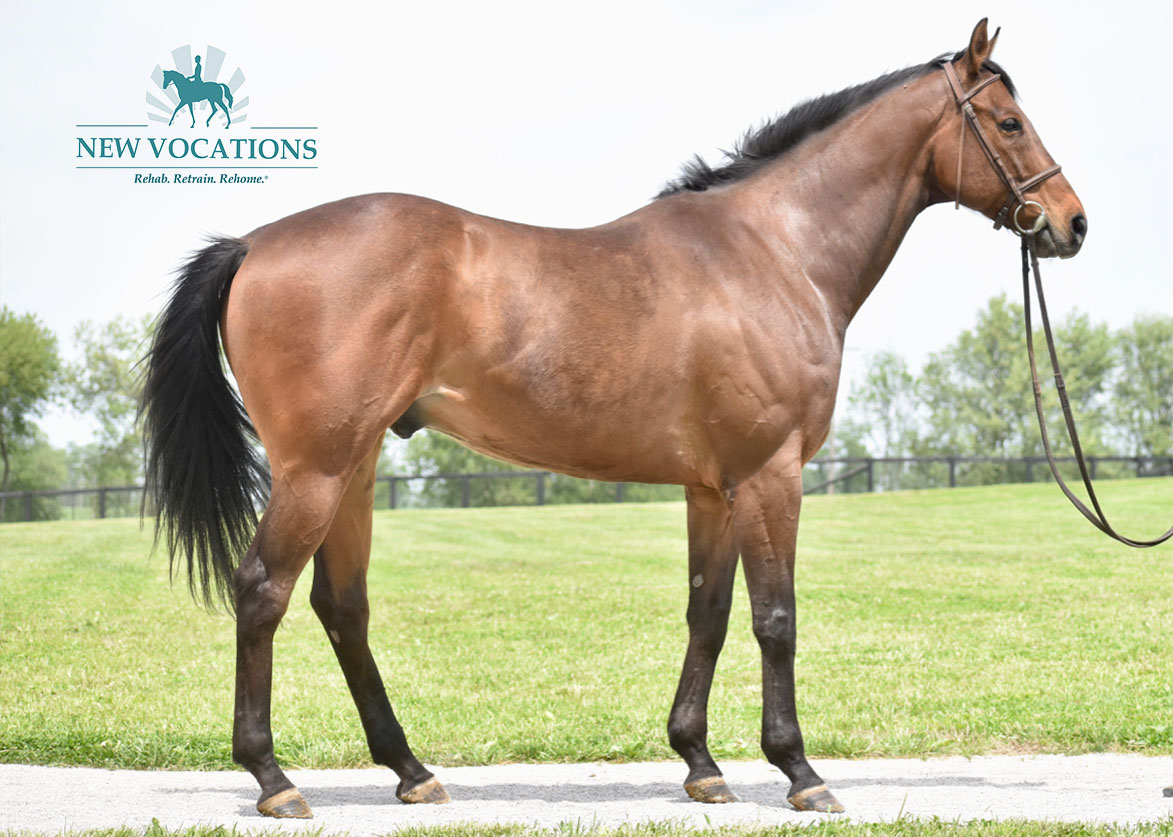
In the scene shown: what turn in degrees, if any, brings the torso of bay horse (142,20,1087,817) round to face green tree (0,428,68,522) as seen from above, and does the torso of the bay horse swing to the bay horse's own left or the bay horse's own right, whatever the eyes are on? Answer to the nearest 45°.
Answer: approximately 135° to the bay horse's own left

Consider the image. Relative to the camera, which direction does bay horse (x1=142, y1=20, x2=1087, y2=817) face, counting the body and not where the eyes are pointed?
to the viewer's right

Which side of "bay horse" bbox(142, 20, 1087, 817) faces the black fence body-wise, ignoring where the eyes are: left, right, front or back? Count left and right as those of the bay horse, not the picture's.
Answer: left
